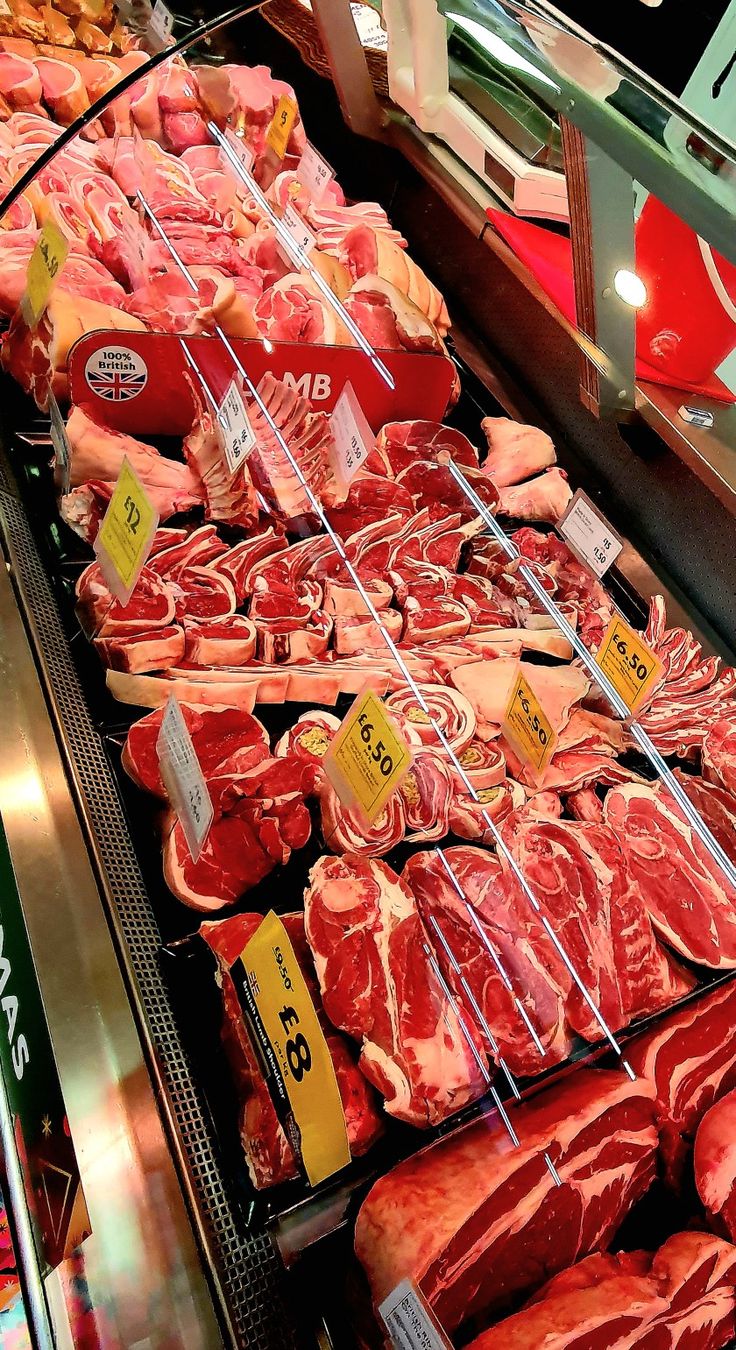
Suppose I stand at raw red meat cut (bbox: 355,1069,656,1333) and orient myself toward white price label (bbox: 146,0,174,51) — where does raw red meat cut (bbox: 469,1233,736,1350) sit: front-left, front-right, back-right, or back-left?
back-right

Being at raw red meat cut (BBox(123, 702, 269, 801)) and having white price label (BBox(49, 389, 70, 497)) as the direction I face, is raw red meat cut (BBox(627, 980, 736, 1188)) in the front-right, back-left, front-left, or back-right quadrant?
back-right

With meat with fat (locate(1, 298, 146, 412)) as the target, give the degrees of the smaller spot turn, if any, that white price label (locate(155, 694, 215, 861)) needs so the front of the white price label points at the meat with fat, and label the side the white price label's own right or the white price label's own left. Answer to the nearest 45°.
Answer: approximately 90° to the white price label's own right

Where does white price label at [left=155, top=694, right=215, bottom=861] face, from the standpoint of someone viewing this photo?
facing the viewer and to the left of the viewer

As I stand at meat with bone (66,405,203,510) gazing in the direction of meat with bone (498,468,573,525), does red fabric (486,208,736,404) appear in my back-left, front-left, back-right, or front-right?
front-left

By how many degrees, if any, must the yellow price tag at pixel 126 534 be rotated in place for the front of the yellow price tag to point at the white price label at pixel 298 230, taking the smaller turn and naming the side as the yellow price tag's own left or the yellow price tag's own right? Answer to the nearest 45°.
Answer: approximately 135° to the yellow price tag's own right

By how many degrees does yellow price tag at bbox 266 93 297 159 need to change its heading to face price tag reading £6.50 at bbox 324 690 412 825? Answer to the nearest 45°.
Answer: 0° — it already faces it

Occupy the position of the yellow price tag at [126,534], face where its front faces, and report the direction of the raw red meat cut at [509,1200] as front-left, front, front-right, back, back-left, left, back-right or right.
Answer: left

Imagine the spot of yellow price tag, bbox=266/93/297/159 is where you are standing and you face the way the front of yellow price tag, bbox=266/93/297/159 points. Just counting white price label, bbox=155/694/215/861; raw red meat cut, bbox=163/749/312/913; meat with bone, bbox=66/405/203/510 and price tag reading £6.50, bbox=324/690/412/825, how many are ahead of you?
4

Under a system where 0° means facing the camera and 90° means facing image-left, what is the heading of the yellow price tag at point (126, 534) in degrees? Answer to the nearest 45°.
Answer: approximately 45°

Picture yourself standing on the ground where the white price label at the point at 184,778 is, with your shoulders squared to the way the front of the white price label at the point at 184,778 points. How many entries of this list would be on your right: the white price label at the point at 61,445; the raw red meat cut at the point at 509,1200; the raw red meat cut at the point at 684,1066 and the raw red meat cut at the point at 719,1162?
1

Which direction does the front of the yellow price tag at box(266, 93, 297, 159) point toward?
toward the camera

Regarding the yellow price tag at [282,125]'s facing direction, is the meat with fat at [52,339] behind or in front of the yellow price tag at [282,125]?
in front

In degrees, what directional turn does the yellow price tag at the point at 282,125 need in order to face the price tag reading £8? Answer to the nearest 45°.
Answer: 0° — it already faces it

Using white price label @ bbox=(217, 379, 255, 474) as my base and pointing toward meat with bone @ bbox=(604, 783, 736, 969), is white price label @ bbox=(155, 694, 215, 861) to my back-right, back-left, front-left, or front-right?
front-right
